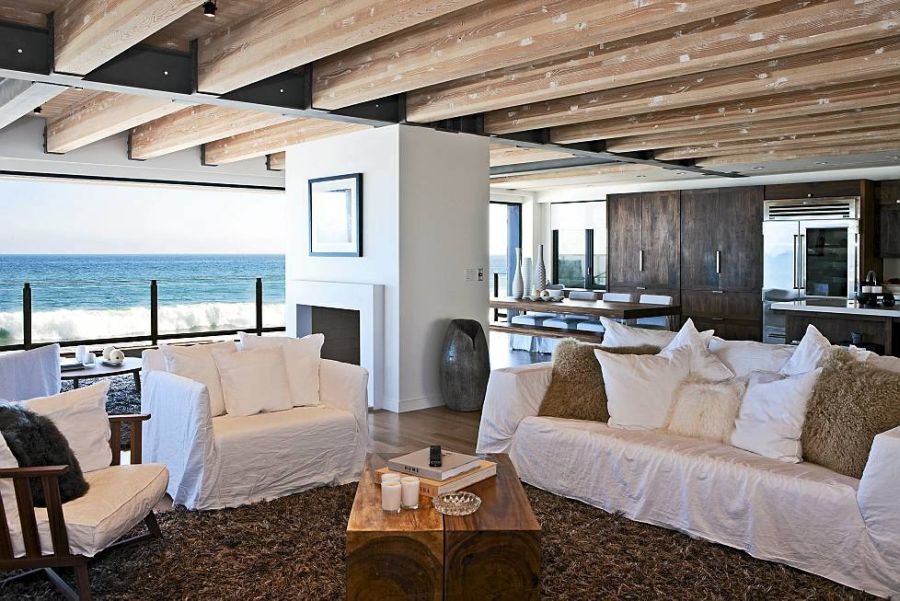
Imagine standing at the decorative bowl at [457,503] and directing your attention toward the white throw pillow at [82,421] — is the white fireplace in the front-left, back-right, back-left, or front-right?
front-right

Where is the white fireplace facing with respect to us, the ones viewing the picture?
facing the viewer and to the left of the viewer

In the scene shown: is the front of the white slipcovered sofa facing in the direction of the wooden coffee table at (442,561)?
yes

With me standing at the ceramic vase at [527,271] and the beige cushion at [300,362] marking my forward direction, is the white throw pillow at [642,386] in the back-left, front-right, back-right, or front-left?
front-left

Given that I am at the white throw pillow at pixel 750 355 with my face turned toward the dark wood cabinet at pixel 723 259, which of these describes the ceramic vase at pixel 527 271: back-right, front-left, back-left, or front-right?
front-left

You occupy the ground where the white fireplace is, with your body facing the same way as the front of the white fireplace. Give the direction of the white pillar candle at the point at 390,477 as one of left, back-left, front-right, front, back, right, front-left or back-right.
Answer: front-left

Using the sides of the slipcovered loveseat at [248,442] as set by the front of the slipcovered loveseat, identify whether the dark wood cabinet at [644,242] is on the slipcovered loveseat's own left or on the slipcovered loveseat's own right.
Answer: on the slipcovered loveseat's own left

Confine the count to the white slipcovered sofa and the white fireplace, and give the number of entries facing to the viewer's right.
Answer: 0

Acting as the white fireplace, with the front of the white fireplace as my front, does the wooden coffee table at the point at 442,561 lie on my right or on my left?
on my left

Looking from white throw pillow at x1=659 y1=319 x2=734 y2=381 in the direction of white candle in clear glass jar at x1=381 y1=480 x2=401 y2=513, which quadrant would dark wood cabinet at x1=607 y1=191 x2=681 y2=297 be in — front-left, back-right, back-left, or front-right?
back-right

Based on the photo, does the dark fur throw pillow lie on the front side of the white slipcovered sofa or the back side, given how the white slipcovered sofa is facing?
on the front side

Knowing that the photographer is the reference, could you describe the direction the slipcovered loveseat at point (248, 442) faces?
facing the viewer and to the right of the viewer

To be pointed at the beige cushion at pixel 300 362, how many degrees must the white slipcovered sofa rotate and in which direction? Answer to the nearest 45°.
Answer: approximately 45° to its right
